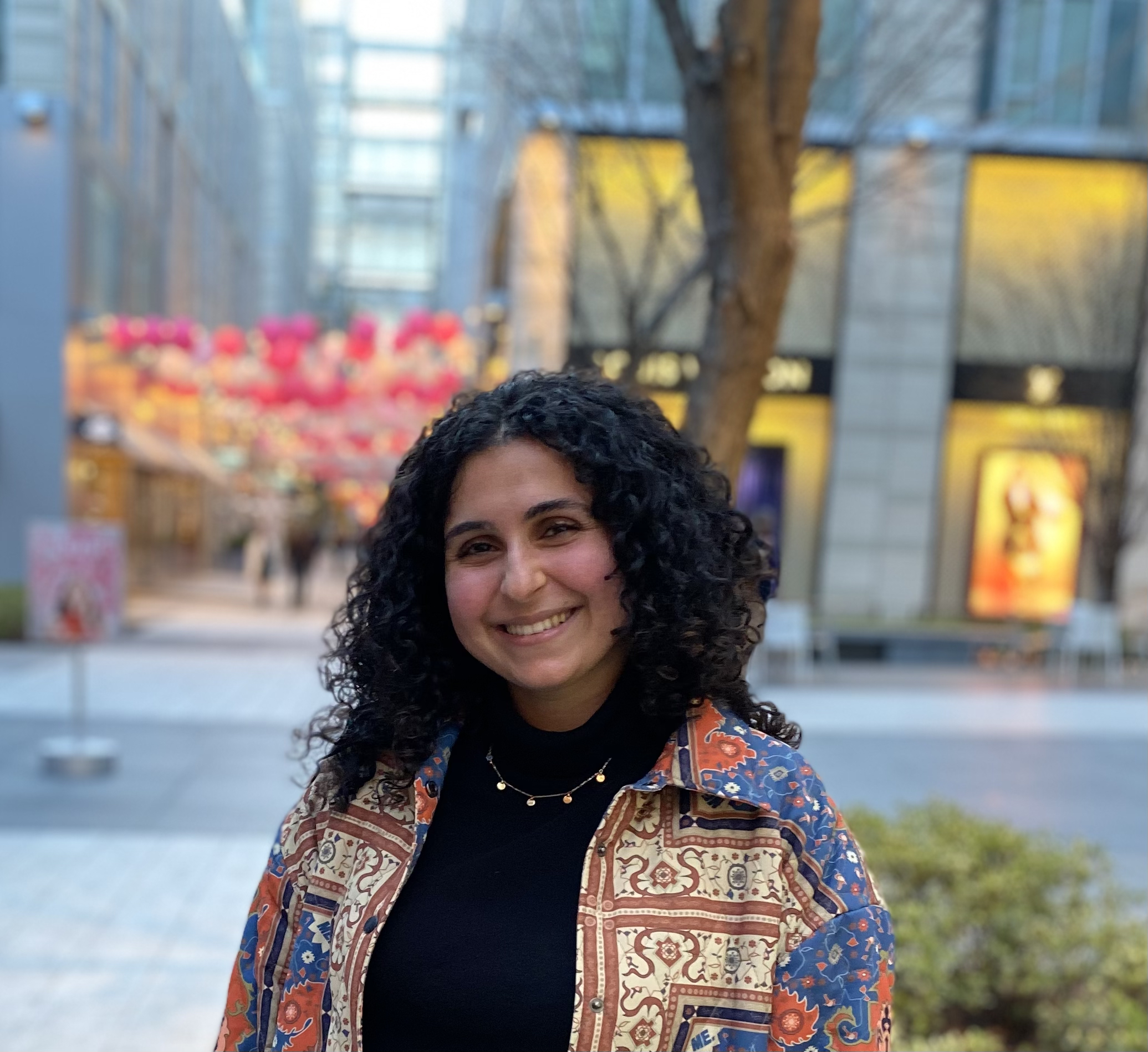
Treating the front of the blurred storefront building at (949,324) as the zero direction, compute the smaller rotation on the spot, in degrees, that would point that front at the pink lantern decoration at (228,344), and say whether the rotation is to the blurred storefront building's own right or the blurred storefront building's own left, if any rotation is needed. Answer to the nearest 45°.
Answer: approximately 90° to the blurred storefront building's own right

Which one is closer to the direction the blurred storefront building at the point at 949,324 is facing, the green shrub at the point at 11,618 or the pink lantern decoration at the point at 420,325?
the green shrub

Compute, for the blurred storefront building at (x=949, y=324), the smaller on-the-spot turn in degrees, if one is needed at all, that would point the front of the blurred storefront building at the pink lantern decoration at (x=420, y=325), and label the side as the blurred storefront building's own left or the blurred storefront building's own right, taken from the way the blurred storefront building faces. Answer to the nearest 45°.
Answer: approximately 90° to the blurred storefront building's own right

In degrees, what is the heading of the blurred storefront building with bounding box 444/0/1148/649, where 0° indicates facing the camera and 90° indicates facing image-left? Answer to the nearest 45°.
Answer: approximately 0°

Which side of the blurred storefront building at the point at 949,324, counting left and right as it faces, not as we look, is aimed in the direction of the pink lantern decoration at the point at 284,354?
right

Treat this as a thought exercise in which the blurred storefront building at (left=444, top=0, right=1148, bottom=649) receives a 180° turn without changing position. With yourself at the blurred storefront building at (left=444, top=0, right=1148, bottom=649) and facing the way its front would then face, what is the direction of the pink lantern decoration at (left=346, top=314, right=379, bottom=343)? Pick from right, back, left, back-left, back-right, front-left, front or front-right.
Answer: left

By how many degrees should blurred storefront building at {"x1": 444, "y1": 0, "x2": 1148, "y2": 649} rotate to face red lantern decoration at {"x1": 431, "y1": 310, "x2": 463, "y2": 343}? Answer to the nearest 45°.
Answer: approximately 90° to its right

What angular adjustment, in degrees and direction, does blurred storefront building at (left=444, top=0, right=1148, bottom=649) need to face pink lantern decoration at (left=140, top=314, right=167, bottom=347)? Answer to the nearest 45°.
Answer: approximately 90° to its right

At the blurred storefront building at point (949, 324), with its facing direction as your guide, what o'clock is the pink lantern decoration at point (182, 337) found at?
The pink lantern decoration is roughly at 3 o'clock from the blurred storefront building.

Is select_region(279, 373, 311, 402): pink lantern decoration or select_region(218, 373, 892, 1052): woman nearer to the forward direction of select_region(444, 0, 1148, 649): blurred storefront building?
the woman
